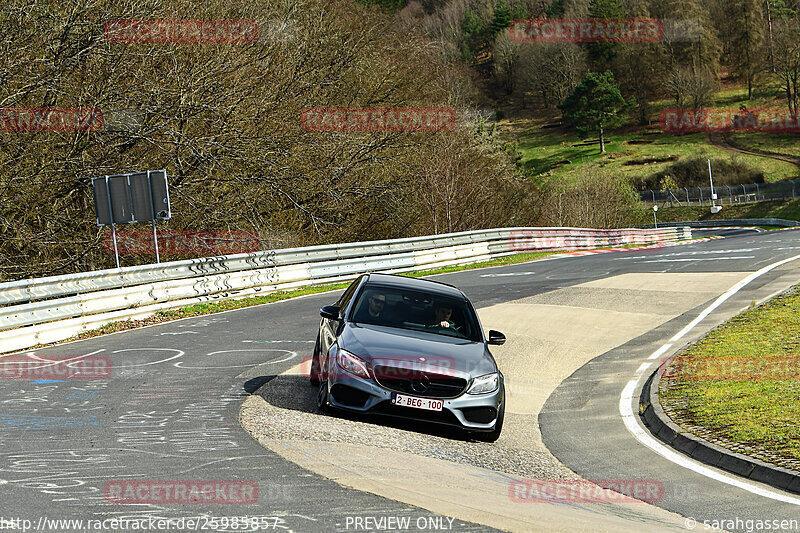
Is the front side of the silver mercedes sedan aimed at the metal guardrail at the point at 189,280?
no

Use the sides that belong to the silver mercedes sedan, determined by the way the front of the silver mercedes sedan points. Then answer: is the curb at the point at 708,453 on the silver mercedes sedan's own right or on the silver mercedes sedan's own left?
on the silver mercedes sedan's own left

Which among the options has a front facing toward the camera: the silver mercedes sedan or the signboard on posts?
the silver mercedes sedan

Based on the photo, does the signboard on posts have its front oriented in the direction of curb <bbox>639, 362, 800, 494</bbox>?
no

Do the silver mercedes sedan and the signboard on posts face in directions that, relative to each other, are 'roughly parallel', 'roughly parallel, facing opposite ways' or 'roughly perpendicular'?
roughly parallel, facing opposite ways

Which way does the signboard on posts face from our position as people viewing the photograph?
facing away from the viewer

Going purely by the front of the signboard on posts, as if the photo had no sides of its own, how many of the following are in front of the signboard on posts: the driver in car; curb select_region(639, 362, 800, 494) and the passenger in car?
0

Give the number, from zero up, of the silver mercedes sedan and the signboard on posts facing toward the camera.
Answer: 1

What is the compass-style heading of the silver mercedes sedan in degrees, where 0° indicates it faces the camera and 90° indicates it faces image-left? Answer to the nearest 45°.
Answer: approximately 0°

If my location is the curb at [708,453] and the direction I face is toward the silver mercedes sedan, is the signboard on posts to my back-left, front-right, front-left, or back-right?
front-right

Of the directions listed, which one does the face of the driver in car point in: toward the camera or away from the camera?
toward the camera
